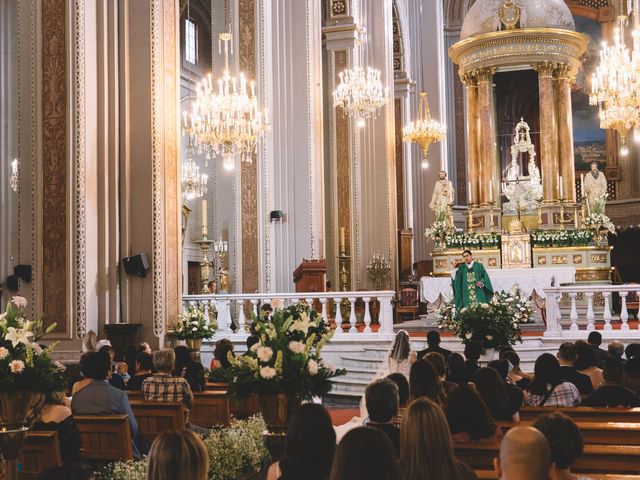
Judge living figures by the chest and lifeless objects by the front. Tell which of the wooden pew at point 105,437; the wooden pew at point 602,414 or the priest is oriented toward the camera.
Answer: the priest

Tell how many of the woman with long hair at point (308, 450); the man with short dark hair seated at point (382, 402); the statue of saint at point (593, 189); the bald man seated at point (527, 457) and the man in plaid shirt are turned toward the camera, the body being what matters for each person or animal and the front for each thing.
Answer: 1

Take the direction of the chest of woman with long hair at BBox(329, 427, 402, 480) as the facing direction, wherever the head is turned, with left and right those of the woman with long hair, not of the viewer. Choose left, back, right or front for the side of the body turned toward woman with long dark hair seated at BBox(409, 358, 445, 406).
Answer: front

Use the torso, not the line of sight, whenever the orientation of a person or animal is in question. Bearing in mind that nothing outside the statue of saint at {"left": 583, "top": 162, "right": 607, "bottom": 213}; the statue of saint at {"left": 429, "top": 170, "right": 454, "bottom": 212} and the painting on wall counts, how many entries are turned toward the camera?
3

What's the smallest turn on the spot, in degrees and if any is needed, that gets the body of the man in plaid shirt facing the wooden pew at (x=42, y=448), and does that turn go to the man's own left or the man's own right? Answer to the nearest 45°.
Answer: approximately 135° to the man's own left

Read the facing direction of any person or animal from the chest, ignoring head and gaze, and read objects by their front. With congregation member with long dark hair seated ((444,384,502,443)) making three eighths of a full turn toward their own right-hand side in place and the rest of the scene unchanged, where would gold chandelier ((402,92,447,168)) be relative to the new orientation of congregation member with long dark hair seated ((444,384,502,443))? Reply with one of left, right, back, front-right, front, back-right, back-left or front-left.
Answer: back-left

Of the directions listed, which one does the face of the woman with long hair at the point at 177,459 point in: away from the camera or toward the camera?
away from the camera

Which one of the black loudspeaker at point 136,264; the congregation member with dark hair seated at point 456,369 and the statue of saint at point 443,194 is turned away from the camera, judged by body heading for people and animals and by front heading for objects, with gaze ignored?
the congregation member with dark hair seated

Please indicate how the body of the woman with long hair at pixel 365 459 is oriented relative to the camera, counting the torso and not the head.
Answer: away from the camera

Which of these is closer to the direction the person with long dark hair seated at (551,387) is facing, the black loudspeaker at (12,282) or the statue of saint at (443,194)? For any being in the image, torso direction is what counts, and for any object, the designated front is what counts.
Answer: the statue of saint

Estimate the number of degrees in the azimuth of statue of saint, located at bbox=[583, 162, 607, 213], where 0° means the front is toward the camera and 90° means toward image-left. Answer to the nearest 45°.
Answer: approximately 0°

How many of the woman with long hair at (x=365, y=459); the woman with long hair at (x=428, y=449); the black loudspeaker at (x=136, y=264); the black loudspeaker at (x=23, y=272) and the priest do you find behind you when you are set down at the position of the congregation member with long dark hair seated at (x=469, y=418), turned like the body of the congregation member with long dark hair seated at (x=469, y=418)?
2

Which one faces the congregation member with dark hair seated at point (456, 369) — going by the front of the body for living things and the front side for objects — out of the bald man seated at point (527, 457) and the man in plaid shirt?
the bald man seated at point (527, 457)

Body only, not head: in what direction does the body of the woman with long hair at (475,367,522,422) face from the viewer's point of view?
away from the camera

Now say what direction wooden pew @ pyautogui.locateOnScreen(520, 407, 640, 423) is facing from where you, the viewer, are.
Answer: facing away from the viewer

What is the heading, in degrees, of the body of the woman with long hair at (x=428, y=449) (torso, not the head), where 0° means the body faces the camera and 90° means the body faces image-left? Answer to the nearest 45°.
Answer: approximately 180°

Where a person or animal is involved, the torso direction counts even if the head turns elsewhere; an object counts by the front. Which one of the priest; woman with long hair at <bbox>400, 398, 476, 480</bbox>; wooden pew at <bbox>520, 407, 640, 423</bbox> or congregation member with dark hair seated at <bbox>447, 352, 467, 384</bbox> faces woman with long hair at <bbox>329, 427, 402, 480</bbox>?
the priest

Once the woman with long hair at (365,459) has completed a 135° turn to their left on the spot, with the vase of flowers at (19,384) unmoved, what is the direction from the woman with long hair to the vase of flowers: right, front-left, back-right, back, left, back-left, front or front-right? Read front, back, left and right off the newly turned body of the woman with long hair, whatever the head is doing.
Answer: right

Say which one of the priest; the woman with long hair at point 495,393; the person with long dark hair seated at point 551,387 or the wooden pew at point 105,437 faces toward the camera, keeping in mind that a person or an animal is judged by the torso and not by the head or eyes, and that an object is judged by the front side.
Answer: the priest

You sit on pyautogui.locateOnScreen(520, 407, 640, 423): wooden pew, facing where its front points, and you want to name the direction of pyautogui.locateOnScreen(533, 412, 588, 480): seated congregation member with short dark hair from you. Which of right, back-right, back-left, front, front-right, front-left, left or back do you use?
back

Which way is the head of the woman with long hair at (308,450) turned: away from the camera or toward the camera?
away from the camera

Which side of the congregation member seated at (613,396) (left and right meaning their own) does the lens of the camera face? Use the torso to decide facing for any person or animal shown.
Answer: back

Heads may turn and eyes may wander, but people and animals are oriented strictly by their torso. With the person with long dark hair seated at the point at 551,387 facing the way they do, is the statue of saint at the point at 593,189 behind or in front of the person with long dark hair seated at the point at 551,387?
in front
